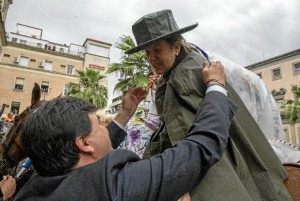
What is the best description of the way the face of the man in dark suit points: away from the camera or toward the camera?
away from the camera

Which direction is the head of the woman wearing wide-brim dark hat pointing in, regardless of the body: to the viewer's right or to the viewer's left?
to the viewer's left

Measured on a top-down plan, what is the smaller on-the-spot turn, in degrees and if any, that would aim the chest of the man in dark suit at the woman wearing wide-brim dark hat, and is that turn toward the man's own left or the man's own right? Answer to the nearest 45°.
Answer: approximately 45° to the man's own right

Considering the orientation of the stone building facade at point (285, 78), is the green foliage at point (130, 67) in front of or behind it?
in front

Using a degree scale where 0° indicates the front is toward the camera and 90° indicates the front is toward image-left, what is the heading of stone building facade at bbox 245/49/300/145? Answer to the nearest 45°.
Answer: approximately 45°

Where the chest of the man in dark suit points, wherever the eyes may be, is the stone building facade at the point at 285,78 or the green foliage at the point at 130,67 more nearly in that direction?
the stone building facade

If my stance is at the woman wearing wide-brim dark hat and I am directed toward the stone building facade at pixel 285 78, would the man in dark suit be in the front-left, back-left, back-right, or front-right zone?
back-left

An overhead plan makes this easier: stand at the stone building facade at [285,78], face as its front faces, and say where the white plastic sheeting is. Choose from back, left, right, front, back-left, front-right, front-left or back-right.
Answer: front-left

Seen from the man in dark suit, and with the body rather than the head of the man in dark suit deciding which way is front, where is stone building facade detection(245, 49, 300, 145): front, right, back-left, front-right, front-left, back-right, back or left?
front

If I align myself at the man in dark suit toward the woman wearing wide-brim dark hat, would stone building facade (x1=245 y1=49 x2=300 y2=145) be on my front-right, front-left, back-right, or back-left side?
front-left

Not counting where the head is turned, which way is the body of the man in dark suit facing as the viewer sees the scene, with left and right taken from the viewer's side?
facing away from the viewer and to the right of the viewer

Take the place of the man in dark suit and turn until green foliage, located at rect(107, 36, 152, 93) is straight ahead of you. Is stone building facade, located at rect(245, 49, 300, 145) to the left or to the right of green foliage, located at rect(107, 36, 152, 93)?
right
